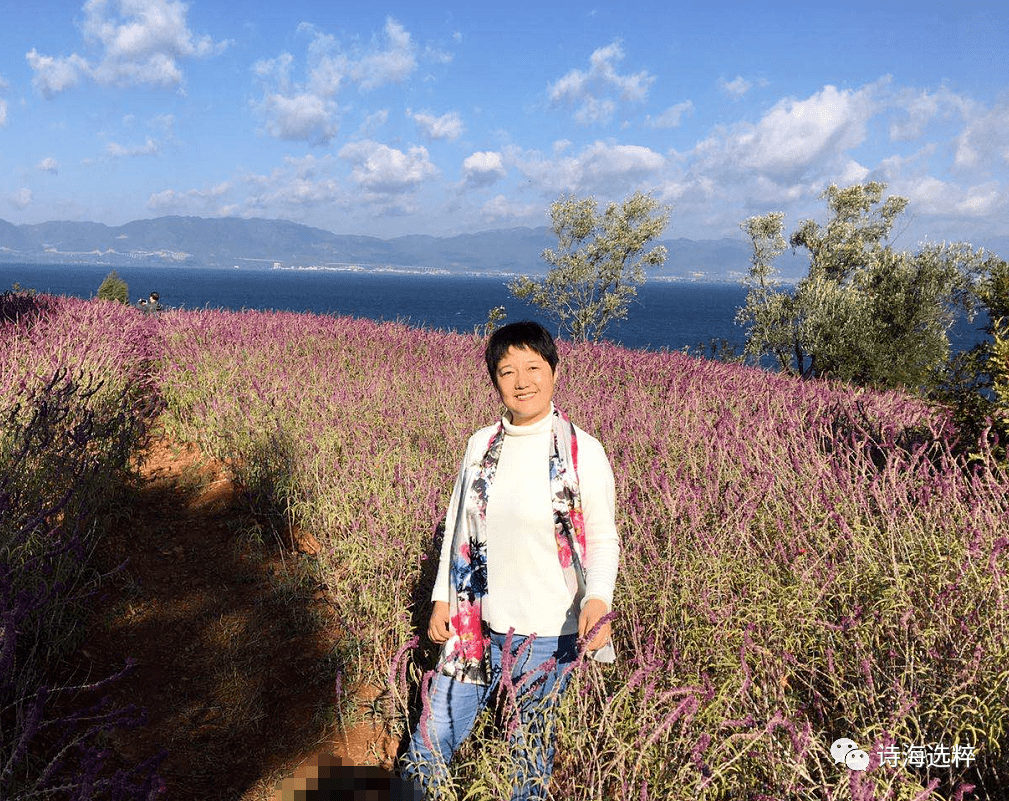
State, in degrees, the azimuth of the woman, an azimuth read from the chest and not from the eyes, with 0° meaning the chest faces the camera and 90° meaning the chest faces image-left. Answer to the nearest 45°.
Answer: approximately 0°

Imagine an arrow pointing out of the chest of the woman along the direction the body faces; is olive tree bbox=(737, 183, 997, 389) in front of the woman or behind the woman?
behind

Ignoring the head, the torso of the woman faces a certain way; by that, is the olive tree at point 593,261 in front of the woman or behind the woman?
behind

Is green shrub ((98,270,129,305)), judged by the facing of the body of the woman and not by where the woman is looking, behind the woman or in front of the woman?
behind
